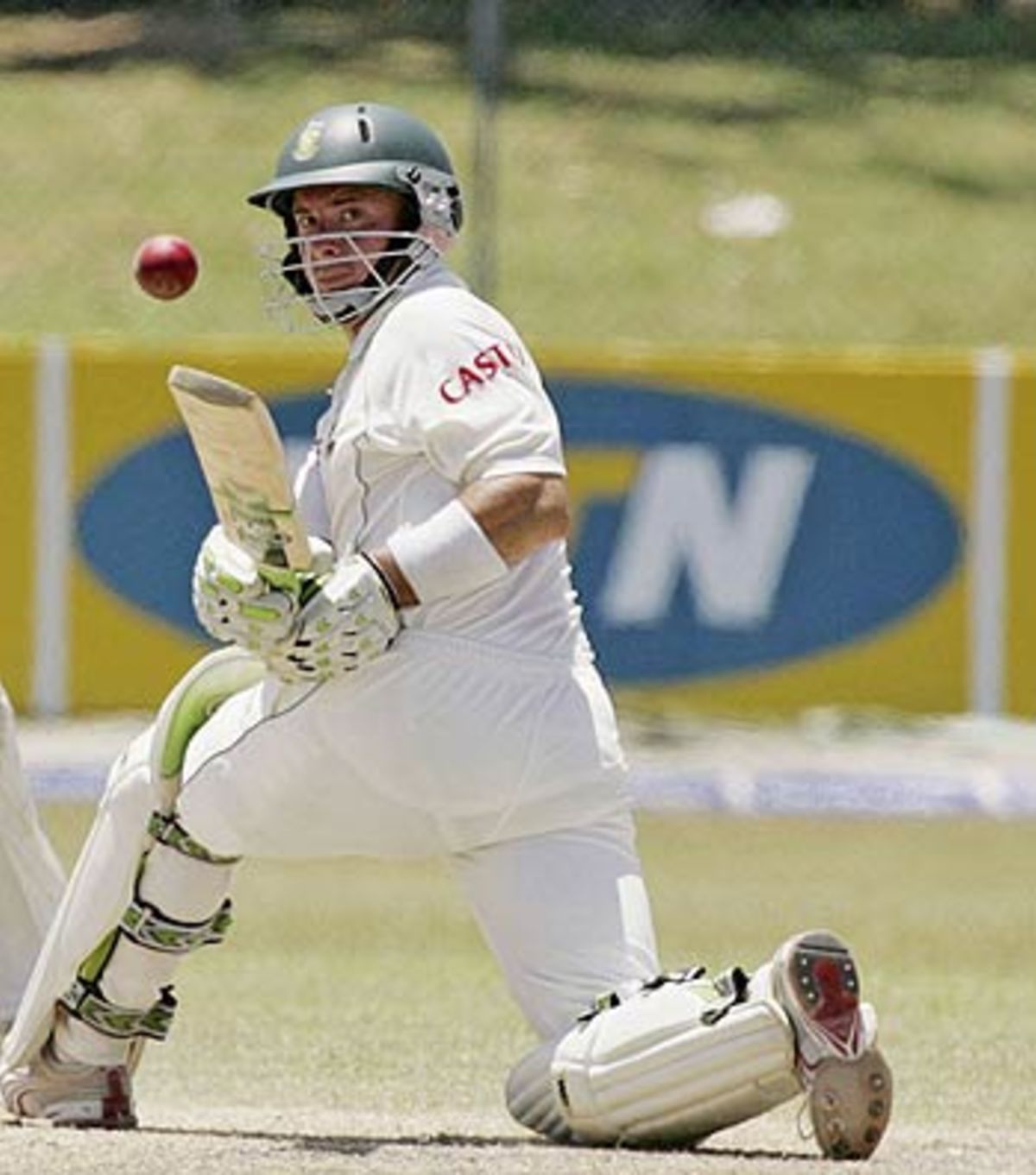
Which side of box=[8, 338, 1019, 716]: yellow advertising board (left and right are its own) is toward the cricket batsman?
front

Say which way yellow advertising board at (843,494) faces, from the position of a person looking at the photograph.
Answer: facing the viewer

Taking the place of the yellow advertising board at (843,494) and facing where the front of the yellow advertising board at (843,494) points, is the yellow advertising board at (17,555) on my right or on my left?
on my right

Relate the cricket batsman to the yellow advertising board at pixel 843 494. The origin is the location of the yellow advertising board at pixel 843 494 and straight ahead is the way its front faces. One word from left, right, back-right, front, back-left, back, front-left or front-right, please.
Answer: front

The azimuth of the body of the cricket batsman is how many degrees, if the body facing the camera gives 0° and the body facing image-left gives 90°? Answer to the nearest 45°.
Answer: approximately 90°

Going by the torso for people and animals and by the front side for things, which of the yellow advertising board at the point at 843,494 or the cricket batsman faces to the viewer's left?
the cricket batsman

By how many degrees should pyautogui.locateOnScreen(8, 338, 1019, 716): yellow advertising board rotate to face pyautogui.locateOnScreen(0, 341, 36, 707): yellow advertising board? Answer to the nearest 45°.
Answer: approximately 90° to its right

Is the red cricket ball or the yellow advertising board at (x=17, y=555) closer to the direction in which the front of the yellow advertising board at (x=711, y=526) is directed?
the red cricket ball

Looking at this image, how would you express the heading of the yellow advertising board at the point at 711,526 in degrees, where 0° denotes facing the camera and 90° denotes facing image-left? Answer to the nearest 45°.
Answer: approximately 0°

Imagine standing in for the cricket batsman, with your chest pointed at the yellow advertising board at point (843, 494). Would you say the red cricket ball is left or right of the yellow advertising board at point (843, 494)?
left
